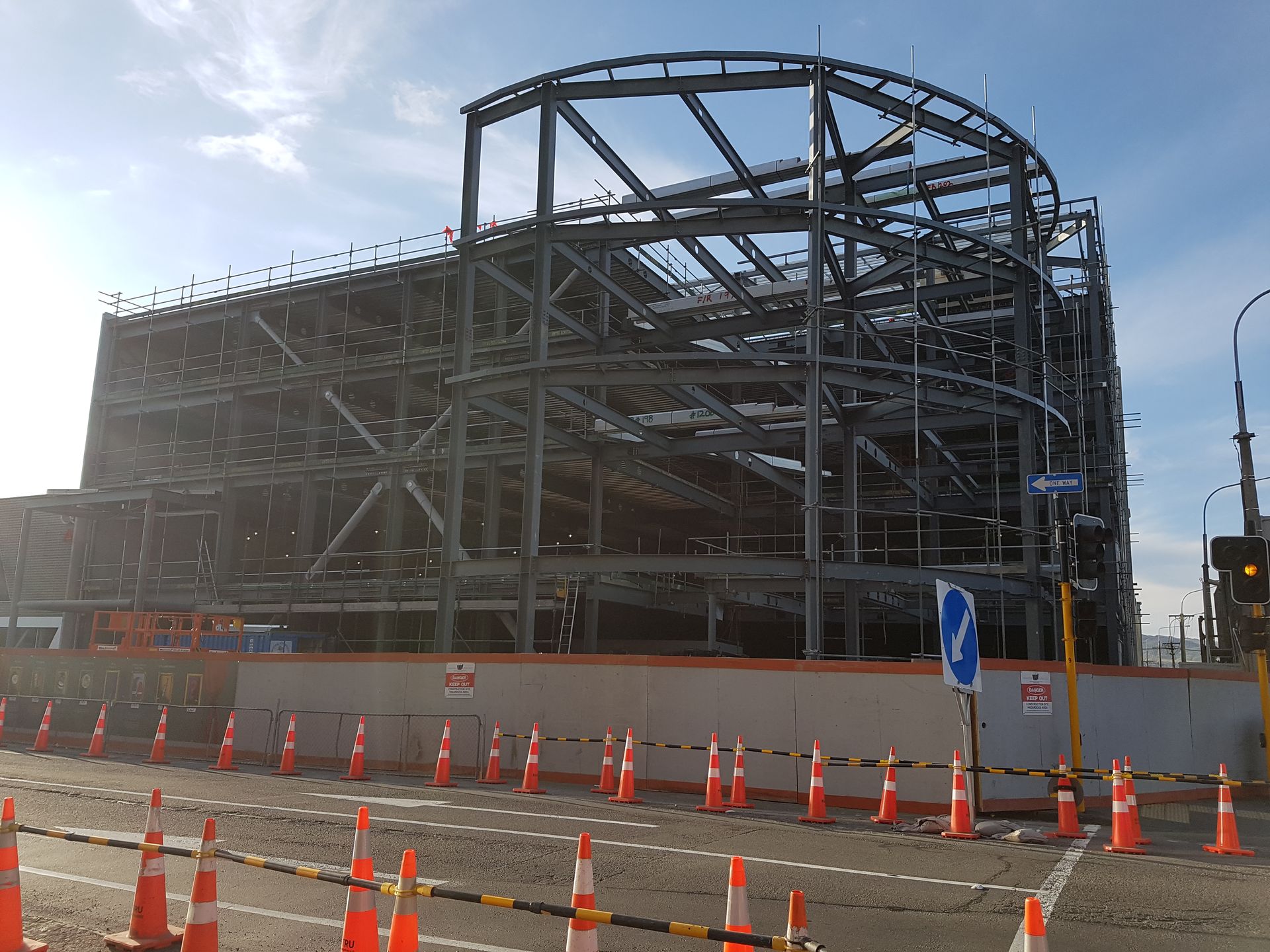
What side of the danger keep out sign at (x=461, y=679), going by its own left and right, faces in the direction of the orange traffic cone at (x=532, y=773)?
front

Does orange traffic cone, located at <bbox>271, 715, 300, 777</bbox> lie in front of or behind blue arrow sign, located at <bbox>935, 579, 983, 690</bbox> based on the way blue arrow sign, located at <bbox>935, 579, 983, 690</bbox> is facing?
behind

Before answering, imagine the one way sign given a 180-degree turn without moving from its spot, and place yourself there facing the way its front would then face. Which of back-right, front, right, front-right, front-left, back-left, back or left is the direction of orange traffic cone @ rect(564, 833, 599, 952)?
back

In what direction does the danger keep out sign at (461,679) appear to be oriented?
toward the camera

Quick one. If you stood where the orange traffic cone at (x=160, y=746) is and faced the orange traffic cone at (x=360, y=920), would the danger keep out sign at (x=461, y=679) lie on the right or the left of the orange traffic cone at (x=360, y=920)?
left

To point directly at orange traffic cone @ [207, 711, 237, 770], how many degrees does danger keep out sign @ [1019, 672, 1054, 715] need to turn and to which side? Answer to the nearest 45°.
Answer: approximately 90° to its right

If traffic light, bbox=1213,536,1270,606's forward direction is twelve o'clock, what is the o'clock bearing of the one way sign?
The one way sign is roughly at 3 o'clock from the traffic light.

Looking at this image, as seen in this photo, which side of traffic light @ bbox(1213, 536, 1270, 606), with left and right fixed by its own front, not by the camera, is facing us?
front

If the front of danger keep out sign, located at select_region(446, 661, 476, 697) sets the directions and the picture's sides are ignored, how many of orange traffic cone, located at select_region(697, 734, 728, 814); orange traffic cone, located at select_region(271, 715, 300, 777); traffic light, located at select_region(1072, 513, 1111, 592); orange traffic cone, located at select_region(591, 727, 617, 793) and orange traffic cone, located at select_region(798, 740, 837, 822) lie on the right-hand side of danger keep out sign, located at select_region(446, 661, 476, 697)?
1

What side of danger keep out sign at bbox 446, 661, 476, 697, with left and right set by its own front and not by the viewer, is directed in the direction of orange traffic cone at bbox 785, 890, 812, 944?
front

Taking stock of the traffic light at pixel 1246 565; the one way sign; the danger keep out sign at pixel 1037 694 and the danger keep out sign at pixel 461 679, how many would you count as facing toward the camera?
4

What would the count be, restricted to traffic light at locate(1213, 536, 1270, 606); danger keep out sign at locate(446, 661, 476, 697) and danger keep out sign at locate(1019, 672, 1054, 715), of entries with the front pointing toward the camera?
3

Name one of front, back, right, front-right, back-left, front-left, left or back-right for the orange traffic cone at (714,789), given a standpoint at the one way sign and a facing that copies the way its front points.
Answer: front-right

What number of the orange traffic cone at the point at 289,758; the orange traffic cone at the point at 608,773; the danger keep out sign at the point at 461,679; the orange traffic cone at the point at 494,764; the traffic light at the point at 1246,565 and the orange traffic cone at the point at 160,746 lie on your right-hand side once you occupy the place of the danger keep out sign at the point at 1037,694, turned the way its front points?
5

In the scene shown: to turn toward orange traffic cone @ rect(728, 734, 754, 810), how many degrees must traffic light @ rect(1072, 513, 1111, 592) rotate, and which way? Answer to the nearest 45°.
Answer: approximately 135° to its right

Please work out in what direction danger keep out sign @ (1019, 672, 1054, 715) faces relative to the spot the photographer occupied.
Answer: facing the viewer

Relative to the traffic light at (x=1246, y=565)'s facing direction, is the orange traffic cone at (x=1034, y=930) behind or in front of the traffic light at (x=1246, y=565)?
in front
